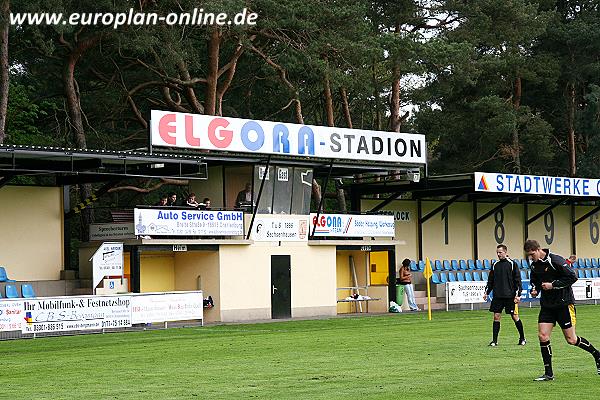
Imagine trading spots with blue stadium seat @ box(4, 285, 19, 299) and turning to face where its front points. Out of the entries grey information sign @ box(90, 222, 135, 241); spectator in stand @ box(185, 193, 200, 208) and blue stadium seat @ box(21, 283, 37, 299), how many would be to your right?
0

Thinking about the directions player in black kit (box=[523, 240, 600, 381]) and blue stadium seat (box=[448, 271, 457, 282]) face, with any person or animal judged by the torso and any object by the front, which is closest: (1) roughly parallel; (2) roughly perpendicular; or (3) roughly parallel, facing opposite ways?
roughly perpendicular

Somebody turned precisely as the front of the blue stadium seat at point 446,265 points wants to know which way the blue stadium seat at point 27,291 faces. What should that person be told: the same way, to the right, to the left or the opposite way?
the same way

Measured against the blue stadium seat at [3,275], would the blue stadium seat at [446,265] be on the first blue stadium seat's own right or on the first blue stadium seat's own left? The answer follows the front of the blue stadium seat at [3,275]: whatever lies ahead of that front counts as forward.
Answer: on the first blue stadium seat's own left

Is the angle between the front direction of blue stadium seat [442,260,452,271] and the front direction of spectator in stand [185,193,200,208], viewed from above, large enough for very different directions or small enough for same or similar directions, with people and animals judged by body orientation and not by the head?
same or similar directions

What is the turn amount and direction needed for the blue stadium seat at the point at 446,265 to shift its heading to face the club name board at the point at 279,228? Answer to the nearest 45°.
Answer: approximately 90° to its right

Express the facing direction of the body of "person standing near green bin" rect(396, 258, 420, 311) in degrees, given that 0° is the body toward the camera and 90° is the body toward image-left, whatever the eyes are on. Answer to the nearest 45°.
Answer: approximately 315°

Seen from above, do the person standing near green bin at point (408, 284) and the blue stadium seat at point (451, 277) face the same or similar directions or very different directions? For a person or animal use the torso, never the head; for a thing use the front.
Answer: same or similar directions

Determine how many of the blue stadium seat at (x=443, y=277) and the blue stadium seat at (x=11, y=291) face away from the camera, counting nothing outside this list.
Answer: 0

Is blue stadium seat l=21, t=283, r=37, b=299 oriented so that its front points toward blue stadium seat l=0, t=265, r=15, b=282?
no

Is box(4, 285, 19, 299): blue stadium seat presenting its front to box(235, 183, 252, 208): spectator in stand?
no

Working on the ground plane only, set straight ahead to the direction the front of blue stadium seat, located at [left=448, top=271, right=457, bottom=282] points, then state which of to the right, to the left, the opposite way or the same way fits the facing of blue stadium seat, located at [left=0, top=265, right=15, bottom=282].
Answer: the same way

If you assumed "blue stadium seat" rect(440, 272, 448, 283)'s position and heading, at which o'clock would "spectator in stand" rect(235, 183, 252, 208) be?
The spectator in stand is roughly at 3 o'clock from the blue stadium seat.

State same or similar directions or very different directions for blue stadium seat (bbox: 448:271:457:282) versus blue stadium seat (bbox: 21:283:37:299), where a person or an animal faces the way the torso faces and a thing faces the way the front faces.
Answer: same or similar directions

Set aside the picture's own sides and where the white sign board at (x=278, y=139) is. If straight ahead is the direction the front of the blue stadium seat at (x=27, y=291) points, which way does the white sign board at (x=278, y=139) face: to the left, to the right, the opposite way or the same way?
the same way

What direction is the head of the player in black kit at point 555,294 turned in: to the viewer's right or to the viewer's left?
to the viewer's left

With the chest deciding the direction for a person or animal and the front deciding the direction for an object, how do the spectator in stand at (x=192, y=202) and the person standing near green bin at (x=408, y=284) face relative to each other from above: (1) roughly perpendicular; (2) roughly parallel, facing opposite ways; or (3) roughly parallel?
roughly perpendicular

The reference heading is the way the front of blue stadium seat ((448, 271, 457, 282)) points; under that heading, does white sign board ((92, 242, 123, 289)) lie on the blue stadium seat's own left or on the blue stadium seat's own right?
on the blue stadium seat's own right

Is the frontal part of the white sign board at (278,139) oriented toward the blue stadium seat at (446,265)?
no

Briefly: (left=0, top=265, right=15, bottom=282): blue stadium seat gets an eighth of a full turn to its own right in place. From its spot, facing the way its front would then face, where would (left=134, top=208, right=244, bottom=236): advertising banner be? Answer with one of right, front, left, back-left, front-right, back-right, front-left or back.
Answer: left

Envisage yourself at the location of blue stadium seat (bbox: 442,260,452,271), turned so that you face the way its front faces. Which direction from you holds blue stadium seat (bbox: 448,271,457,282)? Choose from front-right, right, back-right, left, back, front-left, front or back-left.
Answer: front-right
